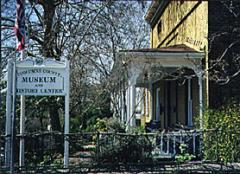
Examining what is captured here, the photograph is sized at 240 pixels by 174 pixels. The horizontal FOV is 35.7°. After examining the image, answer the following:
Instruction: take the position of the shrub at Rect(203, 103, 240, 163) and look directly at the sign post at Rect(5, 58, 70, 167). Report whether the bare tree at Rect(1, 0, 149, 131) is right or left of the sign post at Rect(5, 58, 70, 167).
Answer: right

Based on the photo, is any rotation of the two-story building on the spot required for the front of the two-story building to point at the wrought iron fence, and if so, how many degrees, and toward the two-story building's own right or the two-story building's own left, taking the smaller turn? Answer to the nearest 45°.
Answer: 0° — it already faces it

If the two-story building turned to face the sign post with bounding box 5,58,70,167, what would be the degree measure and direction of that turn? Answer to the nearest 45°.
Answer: approximately 45° to its right

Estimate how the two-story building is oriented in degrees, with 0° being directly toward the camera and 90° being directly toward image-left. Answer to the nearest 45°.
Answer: approximately 0°

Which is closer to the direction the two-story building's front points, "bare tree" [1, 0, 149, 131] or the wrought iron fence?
the wrought iron fence

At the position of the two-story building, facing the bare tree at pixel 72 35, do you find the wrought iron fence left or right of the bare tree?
left

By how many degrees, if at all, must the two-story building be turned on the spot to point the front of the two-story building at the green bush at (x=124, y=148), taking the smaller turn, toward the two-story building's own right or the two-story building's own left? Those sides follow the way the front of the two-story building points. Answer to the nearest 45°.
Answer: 0° — it already faces it
